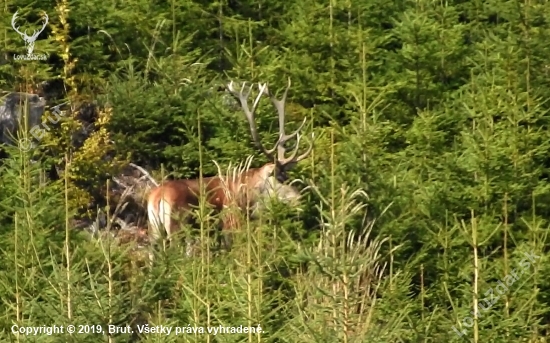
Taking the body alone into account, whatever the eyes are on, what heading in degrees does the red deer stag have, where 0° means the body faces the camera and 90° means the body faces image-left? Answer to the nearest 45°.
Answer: approximately 270°
